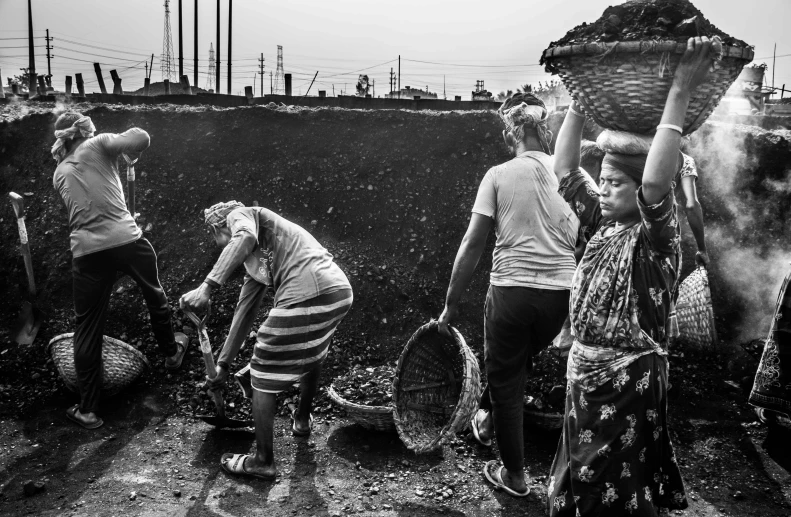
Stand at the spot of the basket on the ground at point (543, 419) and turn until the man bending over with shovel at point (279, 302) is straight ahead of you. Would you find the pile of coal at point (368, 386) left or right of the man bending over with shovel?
right

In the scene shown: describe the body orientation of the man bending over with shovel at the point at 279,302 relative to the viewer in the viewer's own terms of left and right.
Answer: facing to the left of the viewer

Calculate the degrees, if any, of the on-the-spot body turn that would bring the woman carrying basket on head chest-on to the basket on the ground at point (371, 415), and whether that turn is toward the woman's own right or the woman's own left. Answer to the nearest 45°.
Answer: approximately 90° to the woman's own right

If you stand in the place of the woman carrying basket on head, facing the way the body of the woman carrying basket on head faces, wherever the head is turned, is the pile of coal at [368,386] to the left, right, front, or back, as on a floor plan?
right

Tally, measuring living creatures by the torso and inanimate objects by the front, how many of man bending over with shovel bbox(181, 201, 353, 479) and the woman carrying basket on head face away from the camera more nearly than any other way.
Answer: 0

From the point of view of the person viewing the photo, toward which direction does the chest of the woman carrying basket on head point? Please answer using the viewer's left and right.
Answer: facing the viewer and to the left of the viewer

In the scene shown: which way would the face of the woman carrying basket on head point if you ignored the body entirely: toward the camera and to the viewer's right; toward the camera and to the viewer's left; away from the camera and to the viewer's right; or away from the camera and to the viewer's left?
toward the camera and to the viewer's left

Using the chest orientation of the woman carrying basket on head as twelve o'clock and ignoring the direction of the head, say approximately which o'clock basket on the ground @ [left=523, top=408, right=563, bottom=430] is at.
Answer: The basket on the ground is roughly at 4 o'clock from the woman carrying basket on head.

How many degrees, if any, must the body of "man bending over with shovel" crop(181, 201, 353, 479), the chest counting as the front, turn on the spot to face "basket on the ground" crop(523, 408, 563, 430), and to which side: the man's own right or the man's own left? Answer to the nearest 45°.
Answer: approximately 180°
